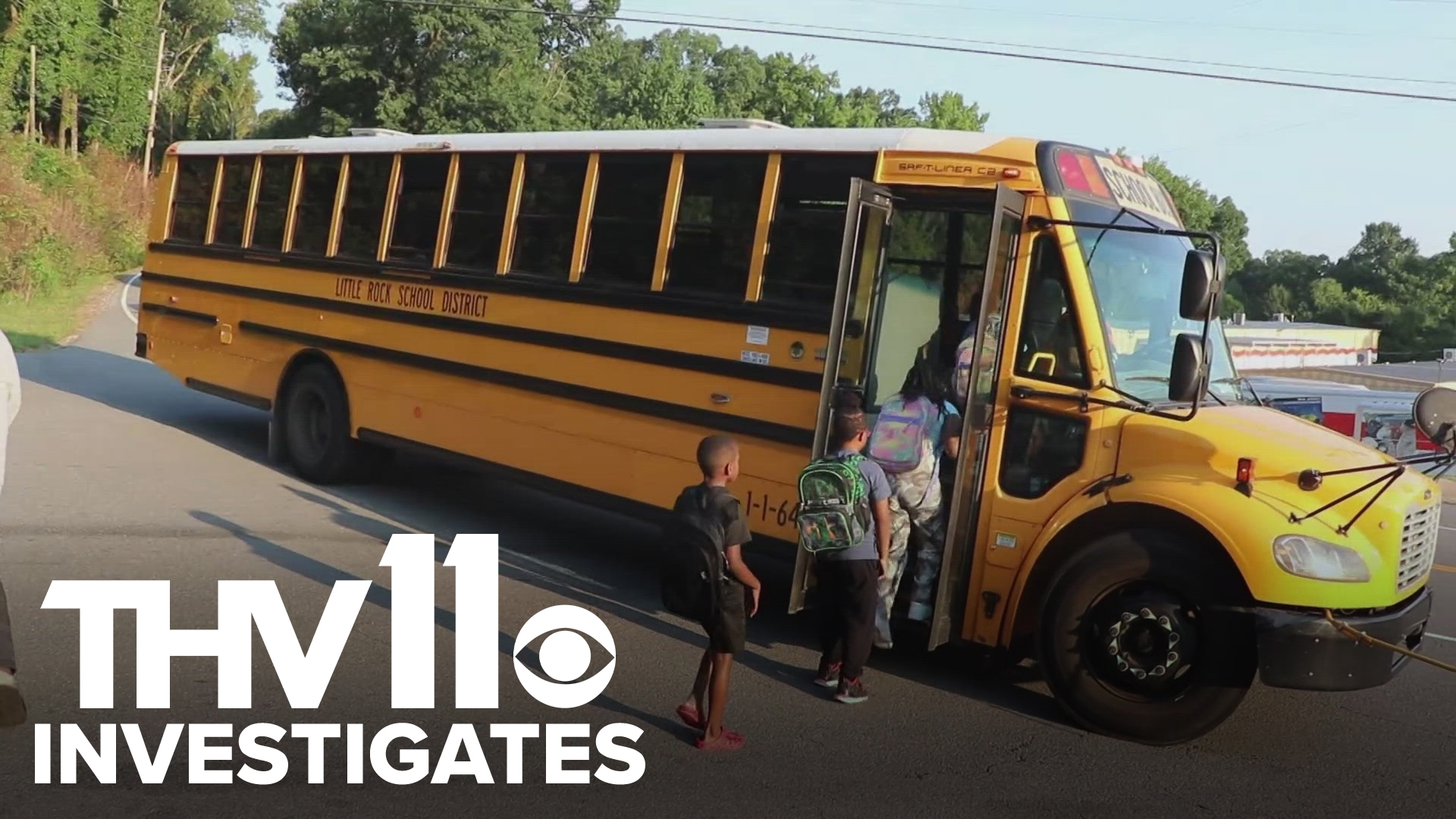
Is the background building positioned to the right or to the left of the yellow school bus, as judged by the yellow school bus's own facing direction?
on its left

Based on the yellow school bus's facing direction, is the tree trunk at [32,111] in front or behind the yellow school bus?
behind

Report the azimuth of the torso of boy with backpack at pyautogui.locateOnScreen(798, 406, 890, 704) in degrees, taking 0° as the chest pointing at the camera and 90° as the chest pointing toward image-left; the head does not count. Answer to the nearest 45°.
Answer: approximately 225°

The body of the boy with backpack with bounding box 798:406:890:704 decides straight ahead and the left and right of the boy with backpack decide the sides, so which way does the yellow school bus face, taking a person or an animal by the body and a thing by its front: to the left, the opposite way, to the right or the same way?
to the right

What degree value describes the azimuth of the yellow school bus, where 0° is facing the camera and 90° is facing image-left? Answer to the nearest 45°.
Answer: approximately 315°

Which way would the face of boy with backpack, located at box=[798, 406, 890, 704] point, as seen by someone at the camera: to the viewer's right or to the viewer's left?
to the viewer's right
